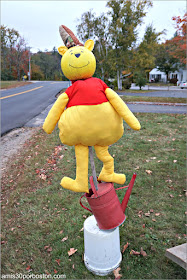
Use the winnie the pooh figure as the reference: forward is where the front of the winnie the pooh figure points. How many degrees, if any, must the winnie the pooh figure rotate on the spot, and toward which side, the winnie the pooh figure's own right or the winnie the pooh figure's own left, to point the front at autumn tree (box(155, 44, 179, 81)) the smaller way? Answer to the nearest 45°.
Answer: approximately 180°

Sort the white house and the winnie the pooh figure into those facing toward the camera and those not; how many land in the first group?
2

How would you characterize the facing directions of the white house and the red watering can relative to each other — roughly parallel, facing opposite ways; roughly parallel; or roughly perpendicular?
roughly perpendicular

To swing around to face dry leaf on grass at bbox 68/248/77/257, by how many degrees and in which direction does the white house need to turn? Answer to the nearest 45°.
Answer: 0° — it already faces it

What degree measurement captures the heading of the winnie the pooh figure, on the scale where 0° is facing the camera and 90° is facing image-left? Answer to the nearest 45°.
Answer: approximately 0°
